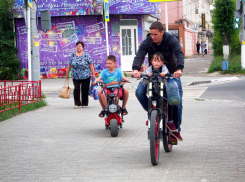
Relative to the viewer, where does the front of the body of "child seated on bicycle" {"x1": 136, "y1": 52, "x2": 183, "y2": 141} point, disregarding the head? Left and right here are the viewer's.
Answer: facing the viewer

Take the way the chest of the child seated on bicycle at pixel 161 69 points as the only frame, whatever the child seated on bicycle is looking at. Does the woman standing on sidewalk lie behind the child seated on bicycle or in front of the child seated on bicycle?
behind

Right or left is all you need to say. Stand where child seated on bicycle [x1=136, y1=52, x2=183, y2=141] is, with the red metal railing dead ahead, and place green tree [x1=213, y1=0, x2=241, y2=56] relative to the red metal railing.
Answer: right

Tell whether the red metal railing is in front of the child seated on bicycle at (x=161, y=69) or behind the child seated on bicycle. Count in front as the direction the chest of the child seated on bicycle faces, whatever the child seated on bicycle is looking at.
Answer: behind

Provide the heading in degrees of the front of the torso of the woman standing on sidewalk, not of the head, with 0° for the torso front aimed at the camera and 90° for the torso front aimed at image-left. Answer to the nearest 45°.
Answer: approximately 0°

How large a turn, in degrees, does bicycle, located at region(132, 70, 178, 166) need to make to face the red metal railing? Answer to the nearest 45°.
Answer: approximately 135° to its right

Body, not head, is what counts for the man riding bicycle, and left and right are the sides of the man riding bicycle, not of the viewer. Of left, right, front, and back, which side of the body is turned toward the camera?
front

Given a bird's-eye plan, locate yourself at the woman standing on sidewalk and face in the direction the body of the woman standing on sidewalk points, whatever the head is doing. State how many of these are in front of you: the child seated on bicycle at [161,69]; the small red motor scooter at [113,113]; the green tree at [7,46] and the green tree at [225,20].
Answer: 2

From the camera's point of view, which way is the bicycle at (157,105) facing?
toward the camera

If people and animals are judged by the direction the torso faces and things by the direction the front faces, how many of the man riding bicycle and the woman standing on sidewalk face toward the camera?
2
